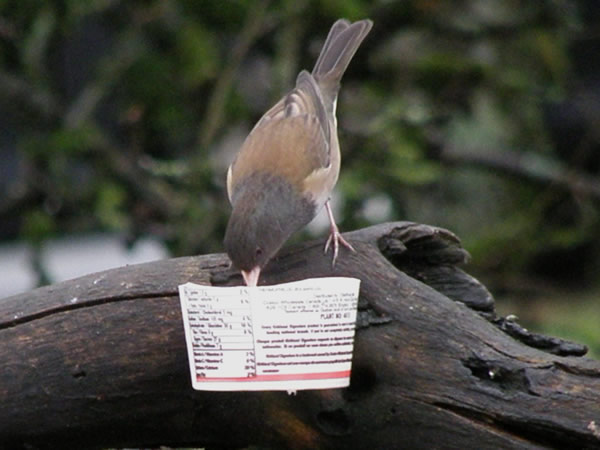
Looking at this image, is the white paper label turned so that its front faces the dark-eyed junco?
no

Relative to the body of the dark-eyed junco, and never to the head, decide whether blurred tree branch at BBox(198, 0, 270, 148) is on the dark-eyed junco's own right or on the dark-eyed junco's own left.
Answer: on the dark-eyed junco's own right

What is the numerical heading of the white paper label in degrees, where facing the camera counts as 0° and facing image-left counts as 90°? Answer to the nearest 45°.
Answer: approximately 0°

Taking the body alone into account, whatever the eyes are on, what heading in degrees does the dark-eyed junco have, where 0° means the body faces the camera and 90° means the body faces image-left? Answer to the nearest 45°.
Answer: approximately 45°

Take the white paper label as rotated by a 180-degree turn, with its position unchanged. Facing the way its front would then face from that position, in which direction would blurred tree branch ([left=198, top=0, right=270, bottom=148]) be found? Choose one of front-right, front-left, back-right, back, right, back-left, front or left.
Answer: front

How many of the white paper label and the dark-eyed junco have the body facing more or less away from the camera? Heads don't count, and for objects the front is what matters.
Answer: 0

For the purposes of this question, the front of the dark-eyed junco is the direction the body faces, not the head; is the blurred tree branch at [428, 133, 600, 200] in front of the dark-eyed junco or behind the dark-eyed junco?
behind
